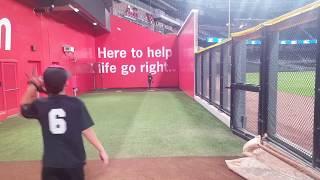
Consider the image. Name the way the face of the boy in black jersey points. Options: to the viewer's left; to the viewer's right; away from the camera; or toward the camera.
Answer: away from the camera

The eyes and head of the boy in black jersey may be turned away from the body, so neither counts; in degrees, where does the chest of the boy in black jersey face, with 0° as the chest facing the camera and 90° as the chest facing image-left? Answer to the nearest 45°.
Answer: approximately 180°

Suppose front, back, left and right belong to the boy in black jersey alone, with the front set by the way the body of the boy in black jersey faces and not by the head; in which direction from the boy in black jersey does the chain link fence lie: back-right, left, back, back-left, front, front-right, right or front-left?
front-right
